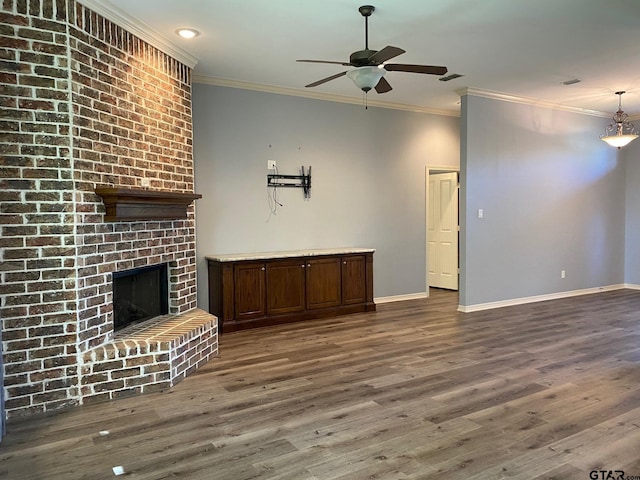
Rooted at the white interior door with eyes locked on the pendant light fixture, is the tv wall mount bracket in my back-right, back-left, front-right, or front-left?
back-right

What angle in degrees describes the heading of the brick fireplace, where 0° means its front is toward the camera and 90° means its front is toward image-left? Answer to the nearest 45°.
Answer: approximately 315°

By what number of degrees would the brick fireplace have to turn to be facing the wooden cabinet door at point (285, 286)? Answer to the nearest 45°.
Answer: approximately 90° to its left

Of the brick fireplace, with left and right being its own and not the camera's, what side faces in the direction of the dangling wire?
left

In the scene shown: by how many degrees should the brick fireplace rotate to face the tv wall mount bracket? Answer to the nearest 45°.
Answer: approximately 90° to its left

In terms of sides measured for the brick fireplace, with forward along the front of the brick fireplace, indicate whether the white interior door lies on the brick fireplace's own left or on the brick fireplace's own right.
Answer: on the brick fireplace's own left

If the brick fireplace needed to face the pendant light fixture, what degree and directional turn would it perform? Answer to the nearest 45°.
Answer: approximately 45° to its left
